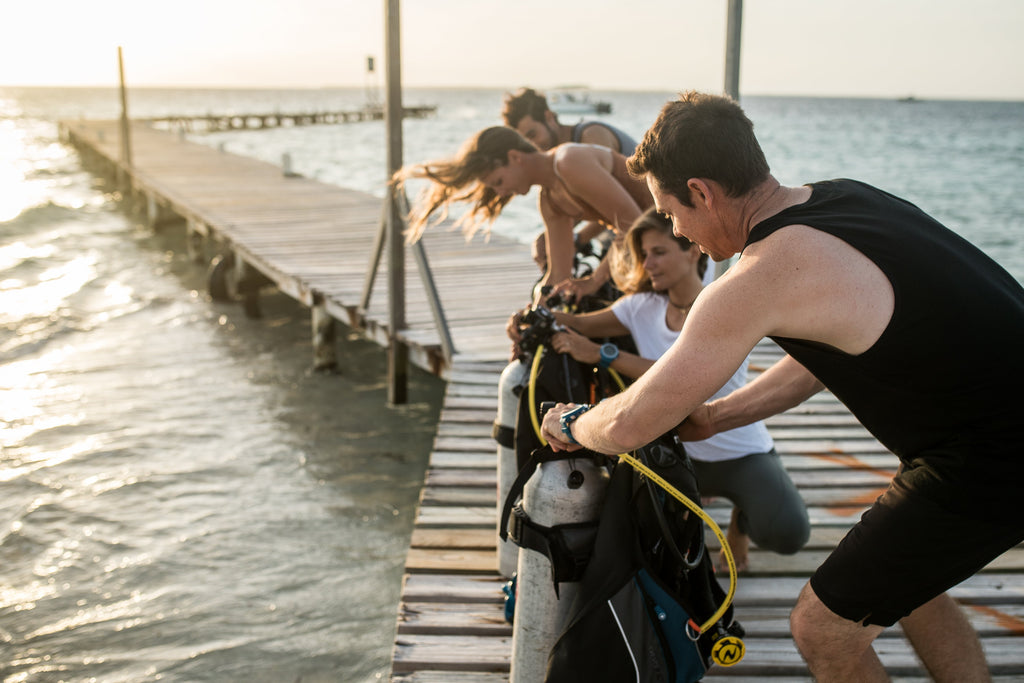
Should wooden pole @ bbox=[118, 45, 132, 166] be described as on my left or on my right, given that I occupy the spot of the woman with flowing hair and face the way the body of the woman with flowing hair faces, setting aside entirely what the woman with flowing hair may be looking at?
on my right

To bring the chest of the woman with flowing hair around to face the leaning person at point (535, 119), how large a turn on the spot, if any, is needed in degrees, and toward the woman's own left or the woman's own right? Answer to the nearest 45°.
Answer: approximately 90° to the woman's own right

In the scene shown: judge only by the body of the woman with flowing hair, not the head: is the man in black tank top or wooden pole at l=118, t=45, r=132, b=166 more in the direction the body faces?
the wooden pole

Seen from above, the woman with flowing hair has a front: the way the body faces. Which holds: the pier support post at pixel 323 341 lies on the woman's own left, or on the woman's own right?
on the woman's own right

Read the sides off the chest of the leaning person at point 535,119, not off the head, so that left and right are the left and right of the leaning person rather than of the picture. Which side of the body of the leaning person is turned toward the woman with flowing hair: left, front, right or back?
left

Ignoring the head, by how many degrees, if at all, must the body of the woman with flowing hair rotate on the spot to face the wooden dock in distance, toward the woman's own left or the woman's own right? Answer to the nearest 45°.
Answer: approximately 90° to the woman's own right

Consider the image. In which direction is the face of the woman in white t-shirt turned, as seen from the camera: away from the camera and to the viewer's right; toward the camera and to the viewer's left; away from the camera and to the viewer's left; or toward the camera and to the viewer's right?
toward the camera and to the viewer's left

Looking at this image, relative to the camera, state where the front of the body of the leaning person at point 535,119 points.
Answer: to the viewer's left

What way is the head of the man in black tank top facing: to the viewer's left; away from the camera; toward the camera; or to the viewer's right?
to the viewer's left

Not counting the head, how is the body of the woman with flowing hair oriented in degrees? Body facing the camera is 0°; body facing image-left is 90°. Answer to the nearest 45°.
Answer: approximately 90°

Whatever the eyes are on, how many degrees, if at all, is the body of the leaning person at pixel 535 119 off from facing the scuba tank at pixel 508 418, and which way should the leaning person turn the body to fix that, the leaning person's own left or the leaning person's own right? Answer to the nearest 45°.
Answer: approximately 90° to the leaning person's own left

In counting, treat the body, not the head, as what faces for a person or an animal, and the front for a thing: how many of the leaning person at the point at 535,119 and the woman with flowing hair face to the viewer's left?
2
